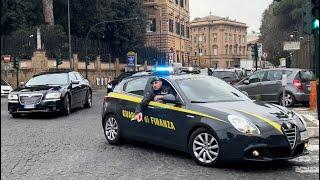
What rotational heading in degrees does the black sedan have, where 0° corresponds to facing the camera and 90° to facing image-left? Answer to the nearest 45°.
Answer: approximately 45°

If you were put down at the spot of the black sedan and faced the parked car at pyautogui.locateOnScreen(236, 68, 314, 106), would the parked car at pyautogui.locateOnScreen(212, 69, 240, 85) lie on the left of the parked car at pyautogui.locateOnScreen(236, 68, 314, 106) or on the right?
left

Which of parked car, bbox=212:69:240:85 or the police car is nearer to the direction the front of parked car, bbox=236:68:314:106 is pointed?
the parked car

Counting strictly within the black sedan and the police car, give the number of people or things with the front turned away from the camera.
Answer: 0

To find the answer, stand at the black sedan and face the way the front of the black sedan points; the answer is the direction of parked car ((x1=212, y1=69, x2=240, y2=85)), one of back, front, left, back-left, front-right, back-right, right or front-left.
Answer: back

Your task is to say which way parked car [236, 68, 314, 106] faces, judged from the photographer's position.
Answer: facing away from the viewer and to the left of the viewer

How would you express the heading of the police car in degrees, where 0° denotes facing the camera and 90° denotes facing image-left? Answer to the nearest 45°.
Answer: approximately 315°

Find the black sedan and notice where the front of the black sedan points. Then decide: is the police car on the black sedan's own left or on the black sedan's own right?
on the black sedan's own left

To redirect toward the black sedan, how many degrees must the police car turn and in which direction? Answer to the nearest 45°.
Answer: approximately 180°

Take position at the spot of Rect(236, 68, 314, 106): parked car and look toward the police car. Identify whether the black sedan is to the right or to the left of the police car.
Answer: right

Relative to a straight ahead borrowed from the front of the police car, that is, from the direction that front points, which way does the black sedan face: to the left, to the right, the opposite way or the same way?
to the right

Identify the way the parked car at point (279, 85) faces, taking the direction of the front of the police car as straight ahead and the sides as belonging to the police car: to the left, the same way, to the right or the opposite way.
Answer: the opposite way
